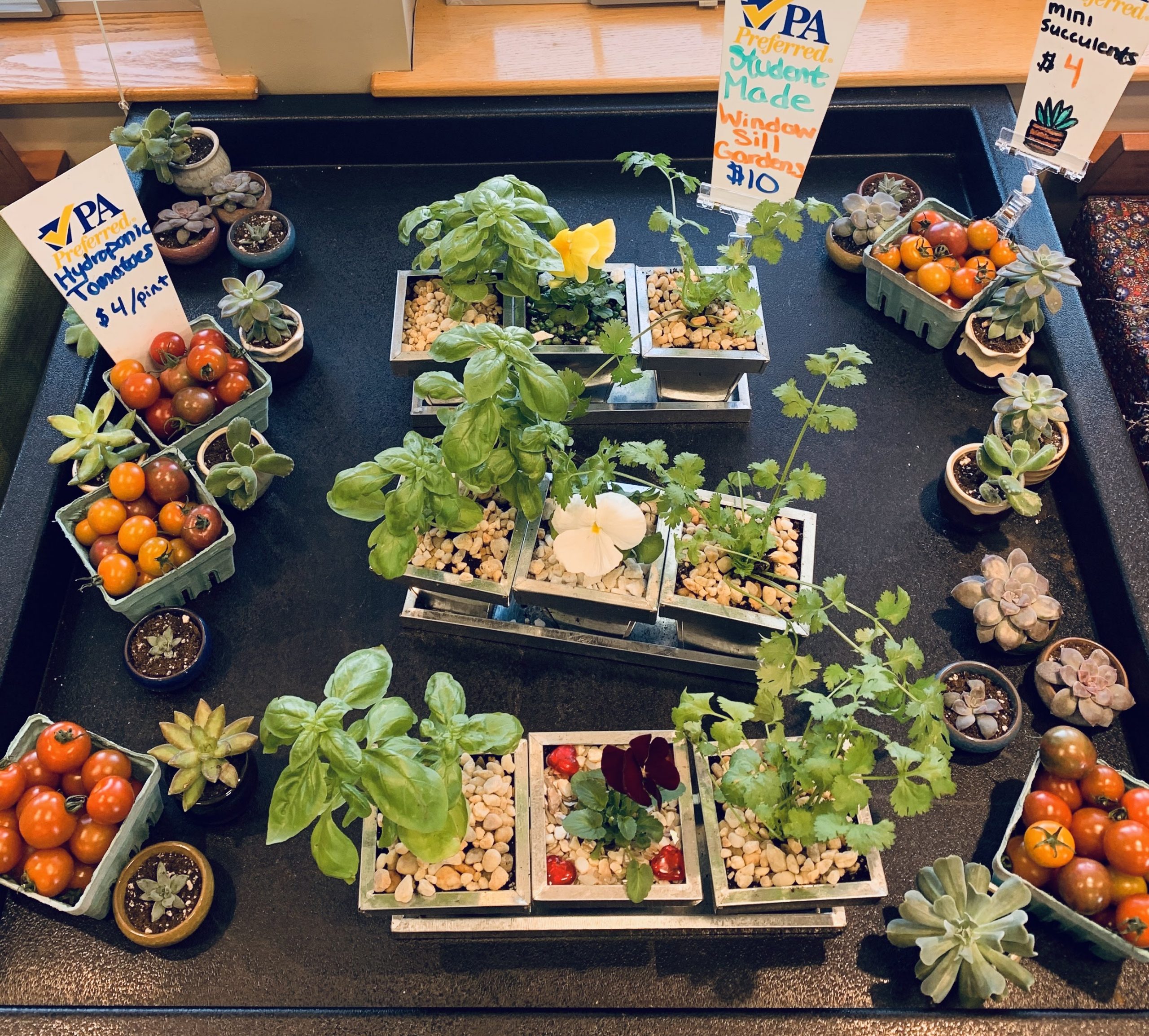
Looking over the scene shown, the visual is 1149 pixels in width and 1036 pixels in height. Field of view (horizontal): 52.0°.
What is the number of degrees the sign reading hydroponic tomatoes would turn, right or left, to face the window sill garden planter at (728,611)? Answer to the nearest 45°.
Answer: approximately 45° to its left

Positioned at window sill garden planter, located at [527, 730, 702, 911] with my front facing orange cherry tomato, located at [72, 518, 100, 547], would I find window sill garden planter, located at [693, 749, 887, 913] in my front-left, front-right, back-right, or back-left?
back-right

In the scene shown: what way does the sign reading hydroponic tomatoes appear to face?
toward the camera

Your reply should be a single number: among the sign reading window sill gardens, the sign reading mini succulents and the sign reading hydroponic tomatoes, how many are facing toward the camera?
3

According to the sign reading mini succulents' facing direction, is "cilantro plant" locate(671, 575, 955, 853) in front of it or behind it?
in front

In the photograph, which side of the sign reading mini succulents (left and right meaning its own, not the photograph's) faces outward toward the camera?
front

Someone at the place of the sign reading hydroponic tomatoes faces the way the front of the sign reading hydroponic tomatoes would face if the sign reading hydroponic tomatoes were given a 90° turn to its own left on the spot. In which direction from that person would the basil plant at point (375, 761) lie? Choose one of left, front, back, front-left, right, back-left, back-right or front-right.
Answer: right

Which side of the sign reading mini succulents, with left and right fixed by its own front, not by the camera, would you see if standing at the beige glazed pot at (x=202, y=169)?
right

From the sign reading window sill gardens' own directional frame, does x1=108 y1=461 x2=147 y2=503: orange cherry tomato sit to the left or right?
on its right

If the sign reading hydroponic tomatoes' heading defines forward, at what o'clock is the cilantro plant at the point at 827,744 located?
The cilantro plant is roughly at 11 o'clock from the sign reading hydroponic tomatoes.

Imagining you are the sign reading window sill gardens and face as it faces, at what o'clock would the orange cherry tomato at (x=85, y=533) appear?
The orange cherry tomato is roughly at 2 o'clock from the sign reading window sill gardens.

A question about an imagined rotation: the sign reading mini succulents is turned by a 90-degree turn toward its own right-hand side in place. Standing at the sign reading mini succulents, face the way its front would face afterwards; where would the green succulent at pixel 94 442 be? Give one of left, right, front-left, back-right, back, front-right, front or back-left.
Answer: front-left

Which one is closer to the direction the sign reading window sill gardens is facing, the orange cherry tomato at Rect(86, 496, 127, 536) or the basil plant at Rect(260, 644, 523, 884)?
the basil plant
